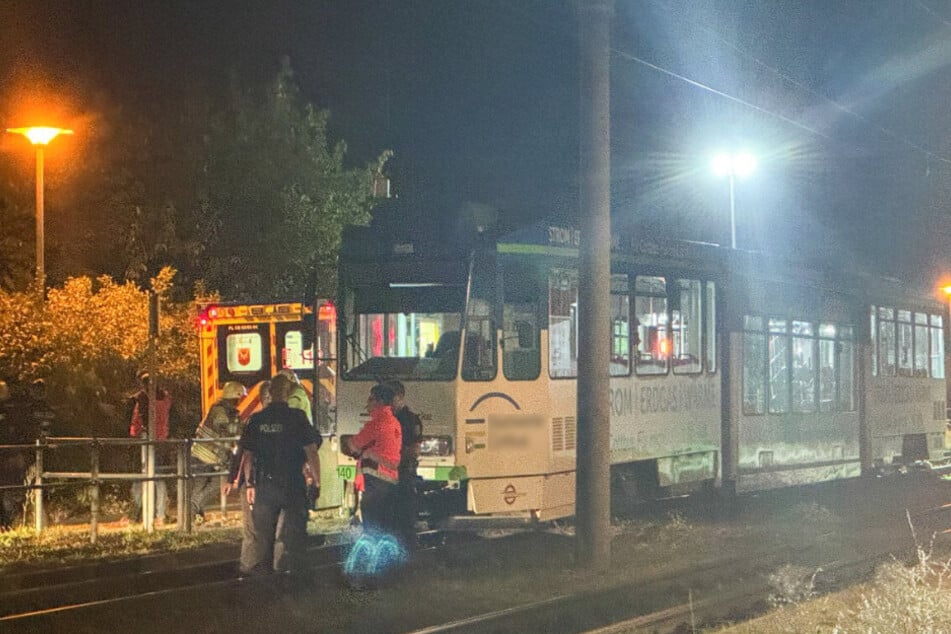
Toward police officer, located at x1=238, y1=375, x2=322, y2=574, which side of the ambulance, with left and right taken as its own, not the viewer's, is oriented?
back

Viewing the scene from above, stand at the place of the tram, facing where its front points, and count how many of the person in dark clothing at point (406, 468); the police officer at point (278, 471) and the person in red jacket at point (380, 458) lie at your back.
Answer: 0

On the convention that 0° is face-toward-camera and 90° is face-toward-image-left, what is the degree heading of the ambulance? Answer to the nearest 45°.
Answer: approximately 180°

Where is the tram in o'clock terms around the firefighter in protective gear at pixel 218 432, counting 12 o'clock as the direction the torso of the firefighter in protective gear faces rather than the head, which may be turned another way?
The tram is roughly at 1 o'clock from the firefighter in protective gear.

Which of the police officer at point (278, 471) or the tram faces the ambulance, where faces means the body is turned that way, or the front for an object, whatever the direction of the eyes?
the police officer

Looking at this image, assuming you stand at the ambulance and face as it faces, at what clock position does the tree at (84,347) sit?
The tree is roughly at 9 o'clock from the ambulance.

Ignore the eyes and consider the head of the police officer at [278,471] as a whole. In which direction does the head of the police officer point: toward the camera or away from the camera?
away from the camera

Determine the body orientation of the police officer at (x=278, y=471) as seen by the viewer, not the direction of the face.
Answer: away from the camera
